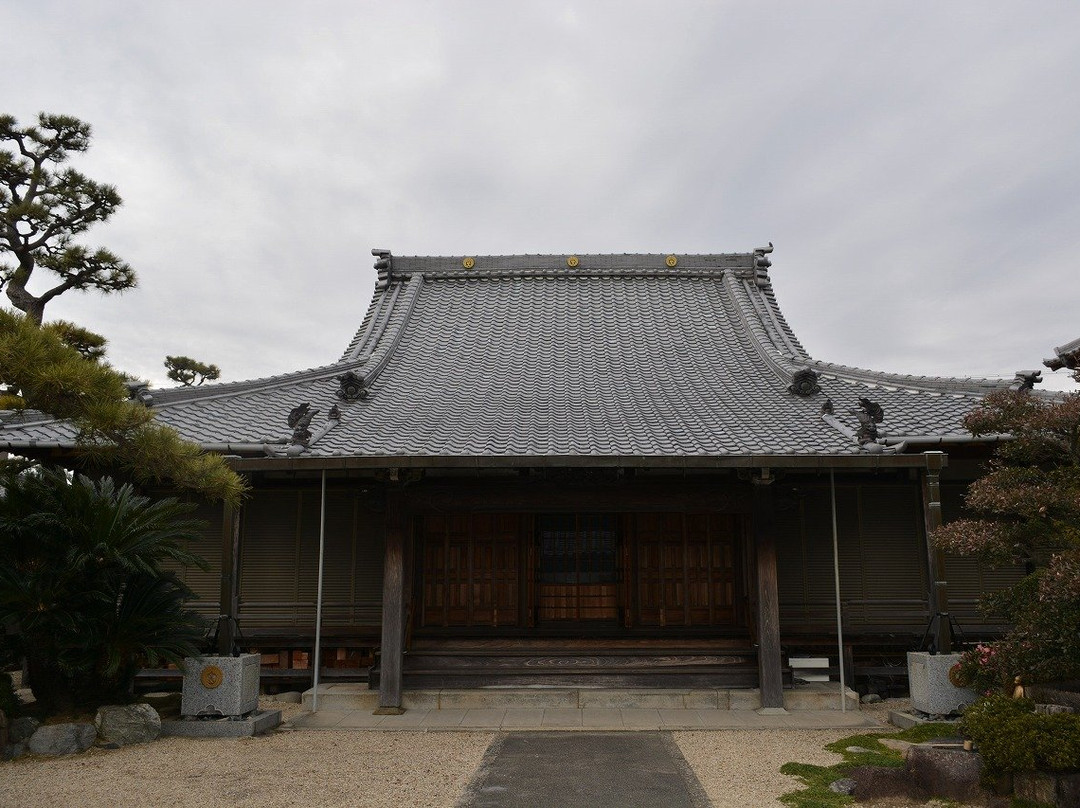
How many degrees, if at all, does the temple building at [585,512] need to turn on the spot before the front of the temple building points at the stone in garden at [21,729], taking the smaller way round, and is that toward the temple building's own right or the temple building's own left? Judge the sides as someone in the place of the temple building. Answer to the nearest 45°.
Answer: approximately 45° to the temple building's own right

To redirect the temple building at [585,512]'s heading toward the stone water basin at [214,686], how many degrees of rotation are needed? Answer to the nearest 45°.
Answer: approximately 45° to its right

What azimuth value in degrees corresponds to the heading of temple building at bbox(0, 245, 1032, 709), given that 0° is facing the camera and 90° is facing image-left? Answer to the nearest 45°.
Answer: approximately 0°

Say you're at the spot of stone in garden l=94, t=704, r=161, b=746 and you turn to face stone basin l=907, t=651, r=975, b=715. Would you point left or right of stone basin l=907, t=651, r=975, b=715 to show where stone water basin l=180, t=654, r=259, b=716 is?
left

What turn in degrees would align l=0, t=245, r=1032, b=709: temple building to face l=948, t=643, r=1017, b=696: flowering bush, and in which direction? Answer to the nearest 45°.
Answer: approximately 45° to its left

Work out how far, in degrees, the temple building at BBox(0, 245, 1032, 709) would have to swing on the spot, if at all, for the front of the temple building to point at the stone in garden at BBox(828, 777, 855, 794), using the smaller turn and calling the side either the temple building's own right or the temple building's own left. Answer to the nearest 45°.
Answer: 0° — it already faces it

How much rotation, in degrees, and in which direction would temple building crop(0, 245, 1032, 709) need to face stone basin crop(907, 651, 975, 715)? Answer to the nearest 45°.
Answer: approximately 45° to its left

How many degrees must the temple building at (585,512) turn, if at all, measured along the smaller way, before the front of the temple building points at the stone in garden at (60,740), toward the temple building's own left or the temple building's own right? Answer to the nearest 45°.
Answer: approximately 45° to the temple building's own right
